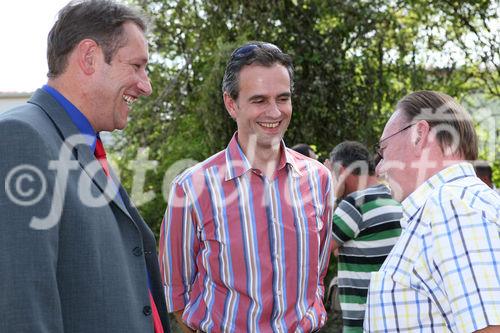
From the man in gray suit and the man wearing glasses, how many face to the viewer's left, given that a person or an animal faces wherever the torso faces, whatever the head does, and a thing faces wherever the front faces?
1

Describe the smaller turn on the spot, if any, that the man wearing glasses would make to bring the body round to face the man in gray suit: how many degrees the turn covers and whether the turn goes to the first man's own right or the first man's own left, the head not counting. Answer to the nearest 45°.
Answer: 0° — they already face them

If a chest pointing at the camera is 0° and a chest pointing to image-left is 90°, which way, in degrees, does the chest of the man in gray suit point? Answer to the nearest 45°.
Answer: approximately 270°

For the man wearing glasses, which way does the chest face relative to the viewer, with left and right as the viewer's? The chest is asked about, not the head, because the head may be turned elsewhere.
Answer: facing to the left of the viewer

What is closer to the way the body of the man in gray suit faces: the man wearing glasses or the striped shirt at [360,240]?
the man wearing glasses

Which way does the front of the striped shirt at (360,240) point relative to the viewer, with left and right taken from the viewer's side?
facing away from the viewer and to the left of the viewer

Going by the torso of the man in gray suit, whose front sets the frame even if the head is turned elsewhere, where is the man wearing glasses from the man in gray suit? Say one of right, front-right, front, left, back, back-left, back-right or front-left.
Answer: front

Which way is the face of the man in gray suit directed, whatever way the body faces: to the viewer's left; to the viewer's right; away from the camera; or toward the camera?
to the viewer's right

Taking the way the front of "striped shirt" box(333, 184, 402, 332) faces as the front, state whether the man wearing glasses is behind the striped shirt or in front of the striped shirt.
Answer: behind

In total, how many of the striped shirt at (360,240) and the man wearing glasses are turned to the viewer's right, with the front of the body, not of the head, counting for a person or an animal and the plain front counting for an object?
0

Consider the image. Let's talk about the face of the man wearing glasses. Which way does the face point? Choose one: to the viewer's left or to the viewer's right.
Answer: to the viewer's left
